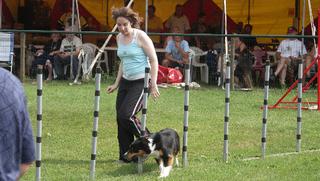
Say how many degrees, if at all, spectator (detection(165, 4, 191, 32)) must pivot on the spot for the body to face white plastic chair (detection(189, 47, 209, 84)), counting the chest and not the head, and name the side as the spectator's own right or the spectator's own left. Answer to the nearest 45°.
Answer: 0° — they already face it

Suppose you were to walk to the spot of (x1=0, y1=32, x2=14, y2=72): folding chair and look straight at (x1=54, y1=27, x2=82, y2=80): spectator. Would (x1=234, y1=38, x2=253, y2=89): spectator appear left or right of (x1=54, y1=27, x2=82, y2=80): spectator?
right

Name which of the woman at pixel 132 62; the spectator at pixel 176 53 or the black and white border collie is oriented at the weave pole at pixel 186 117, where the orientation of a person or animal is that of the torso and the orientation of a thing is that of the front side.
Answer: the spectator

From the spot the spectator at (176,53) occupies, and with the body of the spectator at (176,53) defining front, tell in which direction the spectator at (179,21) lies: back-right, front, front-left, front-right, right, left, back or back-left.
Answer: back

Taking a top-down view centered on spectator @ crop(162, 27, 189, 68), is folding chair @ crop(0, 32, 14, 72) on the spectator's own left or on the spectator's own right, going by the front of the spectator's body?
on the spectator's own right

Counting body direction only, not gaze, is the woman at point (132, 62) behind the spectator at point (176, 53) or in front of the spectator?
in front

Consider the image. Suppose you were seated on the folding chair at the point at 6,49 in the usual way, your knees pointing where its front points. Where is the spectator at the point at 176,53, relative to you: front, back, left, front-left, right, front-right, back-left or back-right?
left

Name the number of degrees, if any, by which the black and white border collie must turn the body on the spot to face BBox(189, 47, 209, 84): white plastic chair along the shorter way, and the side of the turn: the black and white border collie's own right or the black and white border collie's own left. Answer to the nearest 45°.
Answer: approximately 135° to the black and white border collie's own right

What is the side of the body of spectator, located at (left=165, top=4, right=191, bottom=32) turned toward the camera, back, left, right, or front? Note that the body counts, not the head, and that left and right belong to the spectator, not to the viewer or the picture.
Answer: front

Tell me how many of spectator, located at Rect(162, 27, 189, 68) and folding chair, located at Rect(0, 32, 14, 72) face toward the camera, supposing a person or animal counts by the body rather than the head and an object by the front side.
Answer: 2

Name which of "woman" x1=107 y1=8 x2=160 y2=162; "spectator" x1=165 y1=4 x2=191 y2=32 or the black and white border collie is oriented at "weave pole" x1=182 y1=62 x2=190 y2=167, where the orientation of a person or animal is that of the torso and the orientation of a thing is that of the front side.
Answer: the spectator

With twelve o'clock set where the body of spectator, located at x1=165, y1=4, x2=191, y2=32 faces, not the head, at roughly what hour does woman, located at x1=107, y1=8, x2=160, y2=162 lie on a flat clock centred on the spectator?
The woman is roughly at 12 o'clock from the spectator.

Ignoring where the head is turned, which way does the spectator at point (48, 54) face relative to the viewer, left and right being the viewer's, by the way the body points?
facing the viewer and to the left of the viewer
